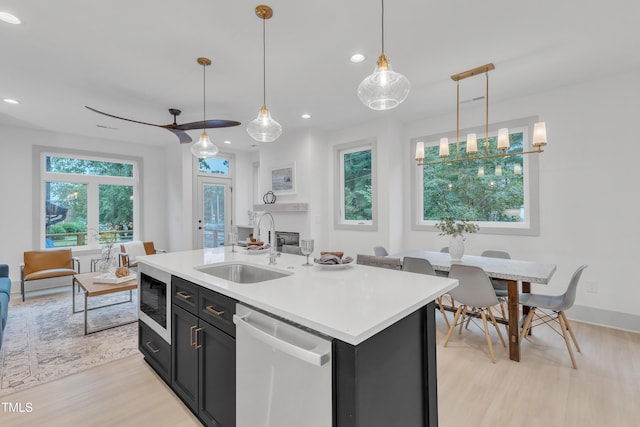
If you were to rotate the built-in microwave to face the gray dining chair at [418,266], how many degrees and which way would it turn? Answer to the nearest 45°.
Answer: approximately 135° to its left

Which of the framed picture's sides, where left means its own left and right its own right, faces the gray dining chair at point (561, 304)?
left

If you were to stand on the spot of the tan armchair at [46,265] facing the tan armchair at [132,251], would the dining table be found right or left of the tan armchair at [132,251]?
right

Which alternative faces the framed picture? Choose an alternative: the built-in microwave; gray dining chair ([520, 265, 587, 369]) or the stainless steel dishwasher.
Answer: the gray dining chair

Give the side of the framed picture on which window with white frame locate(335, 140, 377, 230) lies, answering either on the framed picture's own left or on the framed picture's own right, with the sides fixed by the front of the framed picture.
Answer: on the framed picture's own left

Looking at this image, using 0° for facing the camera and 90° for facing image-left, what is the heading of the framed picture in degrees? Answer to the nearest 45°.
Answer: approximately 45°

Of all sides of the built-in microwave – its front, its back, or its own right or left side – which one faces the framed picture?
back

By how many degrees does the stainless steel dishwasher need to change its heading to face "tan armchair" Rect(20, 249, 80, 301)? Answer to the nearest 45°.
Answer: approximately 90° to its right

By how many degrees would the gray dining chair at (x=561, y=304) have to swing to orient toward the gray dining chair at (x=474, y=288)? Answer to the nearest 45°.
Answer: approximately 45° to its left

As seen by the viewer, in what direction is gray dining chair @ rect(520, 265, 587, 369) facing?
to the viewer's left

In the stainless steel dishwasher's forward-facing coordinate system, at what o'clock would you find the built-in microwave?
The built-in microwave is roughly at 3 o'clock from the stainless steel dishwasher.

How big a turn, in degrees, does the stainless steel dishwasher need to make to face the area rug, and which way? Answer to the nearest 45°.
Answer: approximately 90° to its right
